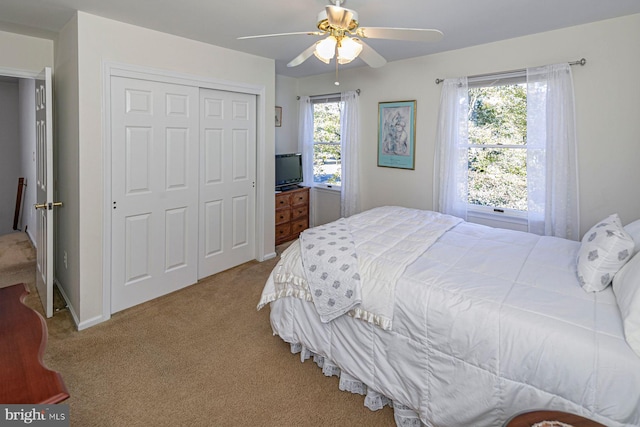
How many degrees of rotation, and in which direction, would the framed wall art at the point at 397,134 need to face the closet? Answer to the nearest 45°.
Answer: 0° — it already faces it

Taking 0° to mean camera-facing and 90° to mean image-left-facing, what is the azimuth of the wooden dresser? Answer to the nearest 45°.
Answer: approximately 315°

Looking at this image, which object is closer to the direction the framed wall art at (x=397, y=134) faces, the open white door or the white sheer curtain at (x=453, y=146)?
the open white door

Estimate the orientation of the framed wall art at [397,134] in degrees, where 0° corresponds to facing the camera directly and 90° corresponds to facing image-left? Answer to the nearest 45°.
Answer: approximately 45°

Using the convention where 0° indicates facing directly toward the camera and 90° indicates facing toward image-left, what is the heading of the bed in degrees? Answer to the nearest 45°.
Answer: approximately 135°

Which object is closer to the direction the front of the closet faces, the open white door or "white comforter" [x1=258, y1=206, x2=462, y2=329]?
the white comforter
